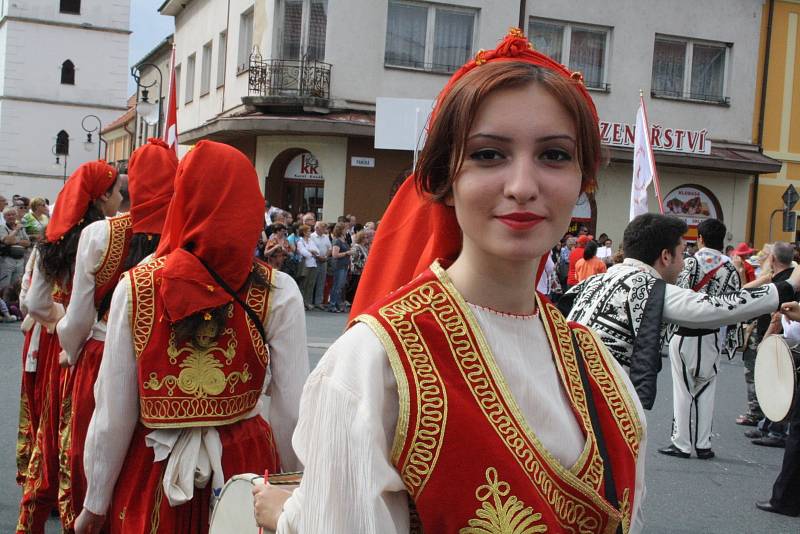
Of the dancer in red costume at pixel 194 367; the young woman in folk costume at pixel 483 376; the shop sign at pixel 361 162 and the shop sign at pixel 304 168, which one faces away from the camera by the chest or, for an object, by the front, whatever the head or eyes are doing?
the dancer in red costume

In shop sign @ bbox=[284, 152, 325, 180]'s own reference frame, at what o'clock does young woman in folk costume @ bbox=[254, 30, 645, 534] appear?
The young woman in folk costume is roughly at 12 o'clock from the shop sign.

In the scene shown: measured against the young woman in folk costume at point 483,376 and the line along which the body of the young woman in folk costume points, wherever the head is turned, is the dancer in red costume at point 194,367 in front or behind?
behind

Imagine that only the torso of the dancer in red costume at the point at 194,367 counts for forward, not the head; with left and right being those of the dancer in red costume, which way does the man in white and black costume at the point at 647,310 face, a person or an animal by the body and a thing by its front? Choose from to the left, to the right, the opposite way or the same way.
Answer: to the right

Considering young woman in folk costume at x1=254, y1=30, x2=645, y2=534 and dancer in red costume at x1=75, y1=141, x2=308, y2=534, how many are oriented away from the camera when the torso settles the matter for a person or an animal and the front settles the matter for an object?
1

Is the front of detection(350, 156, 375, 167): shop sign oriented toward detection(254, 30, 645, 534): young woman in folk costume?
yes

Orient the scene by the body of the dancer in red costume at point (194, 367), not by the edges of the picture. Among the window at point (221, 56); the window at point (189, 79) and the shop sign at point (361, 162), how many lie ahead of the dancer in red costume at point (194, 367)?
3

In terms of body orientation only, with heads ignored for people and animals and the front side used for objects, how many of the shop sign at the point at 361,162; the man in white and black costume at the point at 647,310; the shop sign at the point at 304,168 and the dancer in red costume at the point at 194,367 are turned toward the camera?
2

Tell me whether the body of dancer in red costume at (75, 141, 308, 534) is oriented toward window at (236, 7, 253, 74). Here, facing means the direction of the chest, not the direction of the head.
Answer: yes

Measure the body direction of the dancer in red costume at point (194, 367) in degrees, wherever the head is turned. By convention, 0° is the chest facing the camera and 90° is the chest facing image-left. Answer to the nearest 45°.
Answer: approximately 180°

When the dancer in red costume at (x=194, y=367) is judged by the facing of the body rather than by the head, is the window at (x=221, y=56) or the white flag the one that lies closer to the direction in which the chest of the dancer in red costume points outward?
the window

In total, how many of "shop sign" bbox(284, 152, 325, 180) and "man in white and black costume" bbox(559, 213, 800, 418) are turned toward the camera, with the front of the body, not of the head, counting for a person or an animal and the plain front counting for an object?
1
